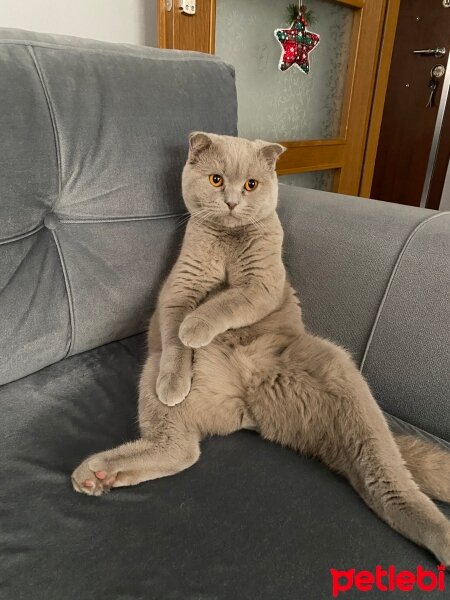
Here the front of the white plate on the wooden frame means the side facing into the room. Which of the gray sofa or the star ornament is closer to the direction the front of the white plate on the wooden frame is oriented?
the gray sofa

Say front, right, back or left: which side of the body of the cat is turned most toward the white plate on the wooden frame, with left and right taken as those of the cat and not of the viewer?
back

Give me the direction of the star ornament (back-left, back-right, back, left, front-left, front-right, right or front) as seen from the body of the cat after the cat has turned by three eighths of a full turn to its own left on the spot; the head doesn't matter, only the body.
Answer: front-left

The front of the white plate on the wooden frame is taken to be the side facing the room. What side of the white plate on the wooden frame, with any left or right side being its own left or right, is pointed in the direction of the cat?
front

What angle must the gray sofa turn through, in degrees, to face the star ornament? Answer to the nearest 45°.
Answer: approximately 135° to its left

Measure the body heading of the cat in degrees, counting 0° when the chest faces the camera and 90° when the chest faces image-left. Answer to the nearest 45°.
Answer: approximately 0°

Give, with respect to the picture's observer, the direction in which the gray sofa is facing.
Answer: facing the viewer and to the right of the viewer

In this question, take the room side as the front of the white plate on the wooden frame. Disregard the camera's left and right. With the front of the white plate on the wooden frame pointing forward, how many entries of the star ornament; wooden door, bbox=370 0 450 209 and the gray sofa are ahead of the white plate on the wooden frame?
1

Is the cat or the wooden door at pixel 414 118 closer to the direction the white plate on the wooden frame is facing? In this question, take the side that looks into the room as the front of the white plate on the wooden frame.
the cat

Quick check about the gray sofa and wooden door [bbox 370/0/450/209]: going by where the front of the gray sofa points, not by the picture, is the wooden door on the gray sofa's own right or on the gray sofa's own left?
on the gray sofa's own left

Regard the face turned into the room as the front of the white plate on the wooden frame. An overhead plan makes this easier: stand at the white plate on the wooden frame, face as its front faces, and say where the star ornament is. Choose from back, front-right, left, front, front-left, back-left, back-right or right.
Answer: back-left

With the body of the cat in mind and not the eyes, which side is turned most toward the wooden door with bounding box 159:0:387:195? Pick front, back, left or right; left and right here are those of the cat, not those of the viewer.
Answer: back
